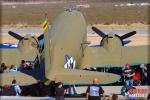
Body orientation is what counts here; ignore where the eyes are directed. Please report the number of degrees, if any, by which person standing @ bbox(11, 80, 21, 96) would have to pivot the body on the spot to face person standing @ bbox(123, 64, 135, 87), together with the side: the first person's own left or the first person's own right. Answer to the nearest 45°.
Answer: approximately 135° to the first person's own right

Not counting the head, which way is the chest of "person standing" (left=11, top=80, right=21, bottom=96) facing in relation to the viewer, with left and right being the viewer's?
facing away from the viewer and to the left of the viewer
